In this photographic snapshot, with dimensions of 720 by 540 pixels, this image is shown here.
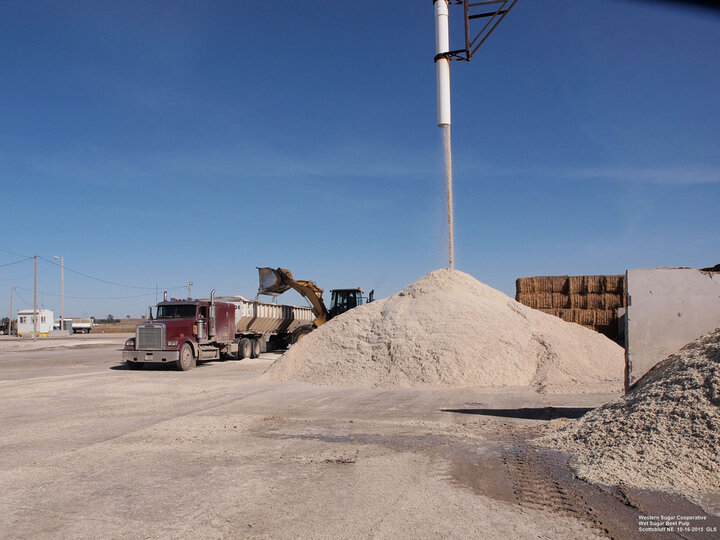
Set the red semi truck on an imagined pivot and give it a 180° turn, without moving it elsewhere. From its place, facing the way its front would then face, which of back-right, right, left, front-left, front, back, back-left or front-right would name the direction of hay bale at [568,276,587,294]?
front-right

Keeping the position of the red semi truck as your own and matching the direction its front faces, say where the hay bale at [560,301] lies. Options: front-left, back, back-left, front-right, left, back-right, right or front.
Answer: back-left

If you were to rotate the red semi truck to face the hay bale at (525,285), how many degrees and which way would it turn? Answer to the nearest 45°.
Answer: approximately 135° to its left

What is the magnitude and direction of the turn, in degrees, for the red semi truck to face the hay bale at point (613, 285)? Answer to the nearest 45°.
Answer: approximately 135° to its left

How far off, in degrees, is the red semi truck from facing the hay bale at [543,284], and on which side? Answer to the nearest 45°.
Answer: approximately 135° to its left

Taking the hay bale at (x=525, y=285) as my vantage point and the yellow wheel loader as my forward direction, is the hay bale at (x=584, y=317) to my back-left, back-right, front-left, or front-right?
back-left

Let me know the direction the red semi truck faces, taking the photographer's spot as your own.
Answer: facing the viewer and to the left of the viewer

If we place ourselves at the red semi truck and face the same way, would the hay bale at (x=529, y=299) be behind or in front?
behind

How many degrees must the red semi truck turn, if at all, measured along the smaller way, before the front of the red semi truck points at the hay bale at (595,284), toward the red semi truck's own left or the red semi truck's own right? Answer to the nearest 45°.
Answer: approximately 135° to the red semi truck's own left

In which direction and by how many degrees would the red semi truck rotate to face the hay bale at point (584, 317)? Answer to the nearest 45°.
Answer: approximately 135° to its left

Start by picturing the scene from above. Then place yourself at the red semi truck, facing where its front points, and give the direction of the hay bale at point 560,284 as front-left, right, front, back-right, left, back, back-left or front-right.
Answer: back-left

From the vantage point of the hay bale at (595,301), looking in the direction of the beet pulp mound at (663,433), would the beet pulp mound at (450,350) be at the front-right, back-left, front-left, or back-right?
front-right
